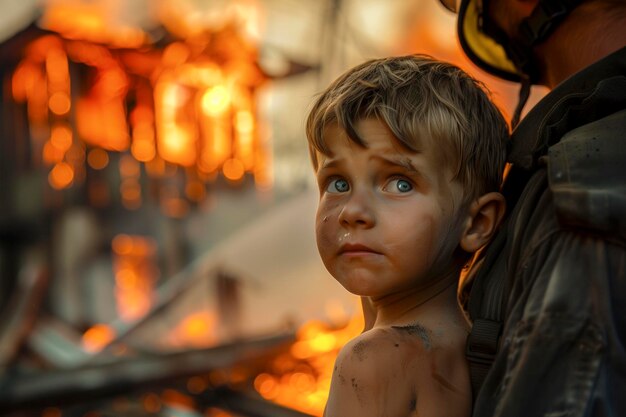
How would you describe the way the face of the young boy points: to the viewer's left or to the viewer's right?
to the viewer's left
